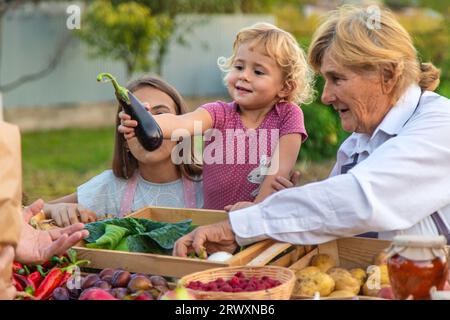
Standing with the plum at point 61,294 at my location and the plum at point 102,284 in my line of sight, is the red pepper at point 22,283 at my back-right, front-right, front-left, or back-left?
back-left

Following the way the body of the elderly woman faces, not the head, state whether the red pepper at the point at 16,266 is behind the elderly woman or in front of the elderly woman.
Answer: in front

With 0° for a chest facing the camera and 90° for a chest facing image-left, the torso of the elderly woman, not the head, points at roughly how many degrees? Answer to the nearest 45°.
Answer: approximately 90°

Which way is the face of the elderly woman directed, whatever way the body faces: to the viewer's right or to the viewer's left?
to the viewer's left
